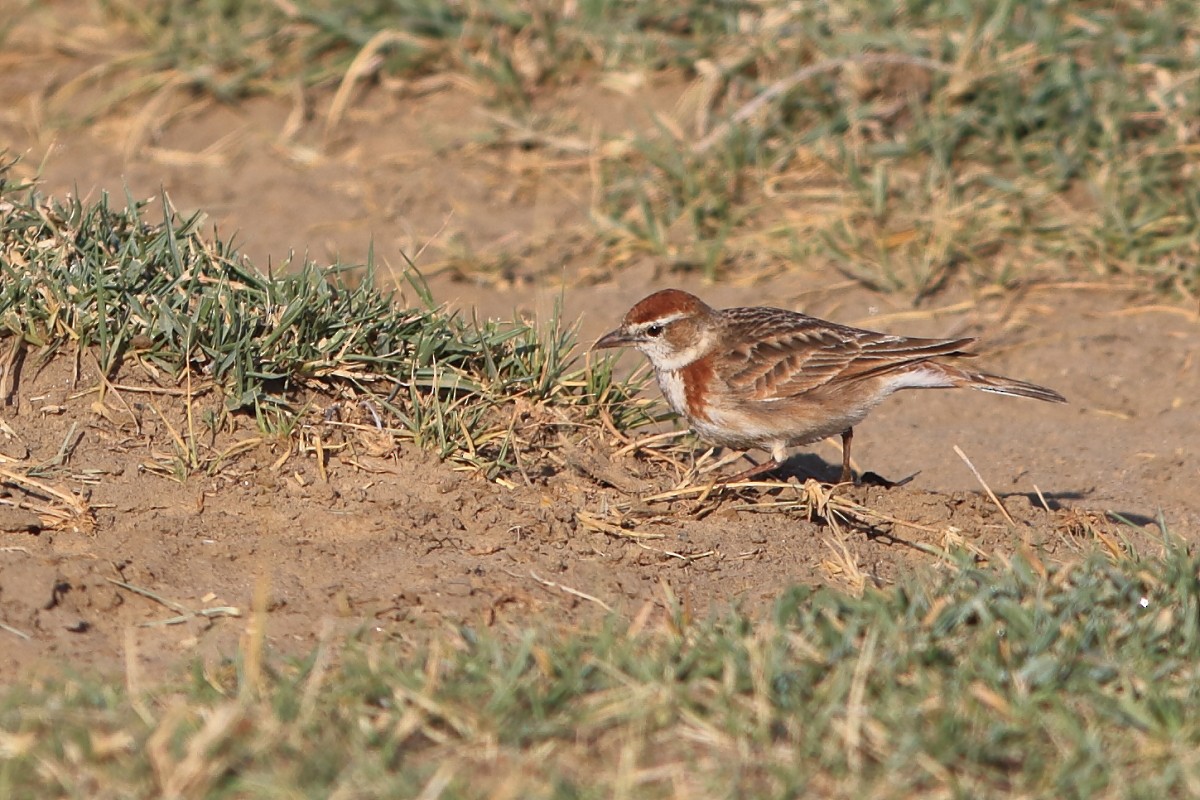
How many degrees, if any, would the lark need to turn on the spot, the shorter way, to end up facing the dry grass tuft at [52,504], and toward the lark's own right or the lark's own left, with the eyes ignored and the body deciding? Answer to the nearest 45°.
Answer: approximately 45° to the lark's own left

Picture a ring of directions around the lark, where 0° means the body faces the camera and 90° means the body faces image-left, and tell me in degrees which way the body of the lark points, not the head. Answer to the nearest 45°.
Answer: approximately 90°
